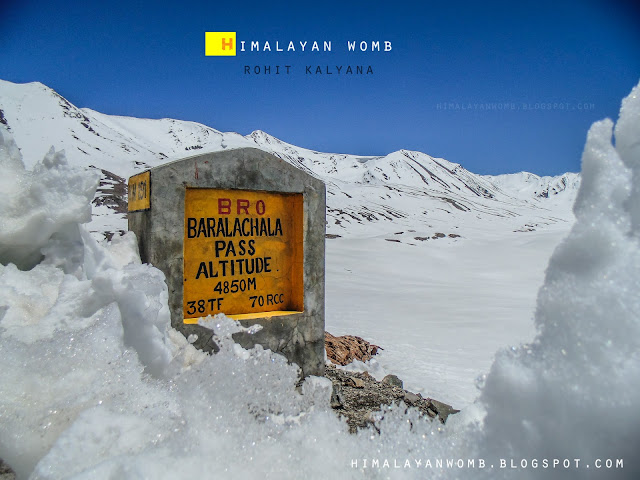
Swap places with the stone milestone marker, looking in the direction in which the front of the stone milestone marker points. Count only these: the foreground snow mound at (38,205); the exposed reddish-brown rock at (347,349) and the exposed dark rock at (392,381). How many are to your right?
1

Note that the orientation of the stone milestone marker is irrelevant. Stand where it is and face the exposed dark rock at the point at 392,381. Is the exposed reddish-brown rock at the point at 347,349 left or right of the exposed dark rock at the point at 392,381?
left

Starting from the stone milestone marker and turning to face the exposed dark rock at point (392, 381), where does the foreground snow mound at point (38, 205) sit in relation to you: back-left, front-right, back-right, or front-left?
back-right

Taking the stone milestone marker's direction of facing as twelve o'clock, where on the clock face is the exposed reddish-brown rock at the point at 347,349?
The exposed reddish-brown rock is roughly at 9 o'clock from the stone milestone marker.

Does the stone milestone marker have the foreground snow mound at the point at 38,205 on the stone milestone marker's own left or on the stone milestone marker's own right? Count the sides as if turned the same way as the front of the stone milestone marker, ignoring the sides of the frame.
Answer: on the stone milestone marker's own right

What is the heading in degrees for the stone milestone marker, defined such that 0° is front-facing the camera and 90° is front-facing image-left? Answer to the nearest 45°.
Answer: approximately 315°

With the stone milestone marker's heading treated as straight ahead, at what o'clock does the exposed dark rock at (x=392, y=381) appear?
The exposed dark rock is roughly at 10 o'clock from the stone milestone marker.
